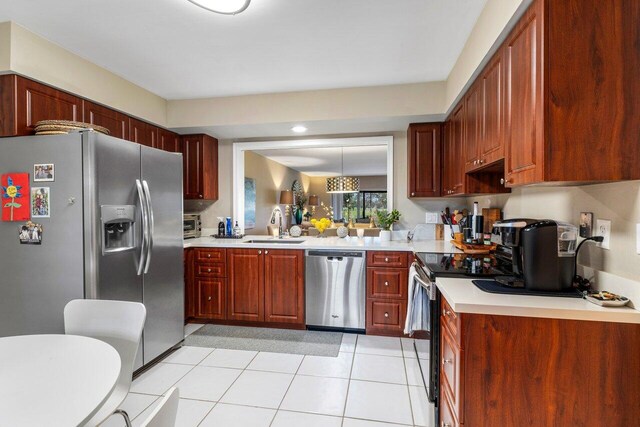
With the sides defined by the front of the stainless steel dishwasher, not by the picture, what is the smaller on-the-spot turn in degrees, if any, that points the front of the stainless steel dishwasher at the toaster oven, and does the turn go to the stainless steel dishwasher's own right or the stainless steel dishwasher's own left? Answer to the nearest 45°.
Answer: approximately 90° to the stainless steel dishwasher's own right

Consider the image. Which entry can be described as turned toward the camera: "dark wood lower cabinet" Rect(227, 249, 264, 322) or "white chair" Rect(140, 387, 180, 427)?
the dark wood lower cabinet

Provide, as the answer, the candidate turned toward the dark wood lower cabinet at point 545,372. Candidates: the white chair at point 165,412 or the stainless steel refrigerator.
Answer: the stainless steel refrigerator

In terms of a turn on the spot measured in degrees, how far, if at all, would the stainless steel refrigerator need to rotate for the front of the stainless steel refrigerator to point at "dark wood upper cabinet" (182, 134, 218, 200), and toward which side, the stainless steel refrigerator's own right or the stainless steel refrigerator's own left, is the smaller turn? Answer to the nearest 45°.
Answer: approximately 90° to the stainless steel refrigerator's own left

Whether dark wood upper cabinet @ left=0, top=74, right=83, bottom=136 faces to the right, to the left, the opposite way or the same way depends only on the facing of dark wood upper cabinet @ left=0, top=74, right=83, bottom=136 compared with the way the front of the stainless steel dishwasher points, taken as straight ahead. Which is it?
to the left

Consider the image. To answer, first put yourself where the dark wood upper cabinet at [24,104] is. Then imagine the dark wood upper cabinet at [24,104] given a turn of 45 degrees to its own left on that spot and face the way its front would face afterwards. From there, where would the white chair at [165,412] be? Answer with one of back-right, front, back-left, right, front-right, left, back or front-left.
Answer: right

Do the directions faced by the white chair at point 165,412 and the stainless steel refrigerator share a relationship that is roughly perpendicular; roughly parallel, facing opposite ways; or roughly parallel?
roughly parallel, facing opposite ways

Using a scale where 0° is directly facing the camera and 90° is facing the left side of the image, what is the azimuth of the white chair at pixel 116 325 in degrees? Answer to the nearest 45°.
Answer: approximately 45°

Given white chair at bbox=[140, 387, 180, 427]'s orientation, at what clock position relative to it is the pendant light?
The pendant light is roughly at 3 o'clock from the white chair.

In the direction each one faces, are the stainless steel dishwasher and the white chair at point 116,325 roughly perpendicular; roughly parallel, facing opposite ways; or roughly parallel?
roughly parallel

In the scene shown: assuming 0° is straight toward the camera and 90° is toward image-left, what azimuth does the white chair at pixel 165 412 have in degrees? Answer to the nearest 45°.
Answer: approximately 135°

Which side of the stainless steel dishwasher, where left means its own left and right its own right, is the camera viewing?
front

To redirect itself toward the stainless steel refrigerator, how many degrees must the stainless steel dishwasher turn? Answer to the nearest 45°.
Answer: approximately 45° to its right

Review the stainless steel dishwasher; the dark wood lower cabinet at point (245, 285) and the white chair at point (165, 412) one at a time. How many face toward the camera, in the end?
2

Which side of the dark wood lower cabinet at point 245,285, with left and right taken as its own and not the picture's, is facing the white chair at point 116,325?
front

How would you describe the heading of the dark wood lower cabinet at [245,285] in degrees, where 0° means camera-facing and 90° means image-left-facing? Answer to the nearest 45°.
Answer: approximately 0°

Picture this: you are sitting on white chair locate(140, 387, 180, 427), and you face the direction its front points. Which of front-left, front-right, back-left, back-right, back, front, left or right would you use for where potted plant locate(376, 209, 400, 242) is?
right
